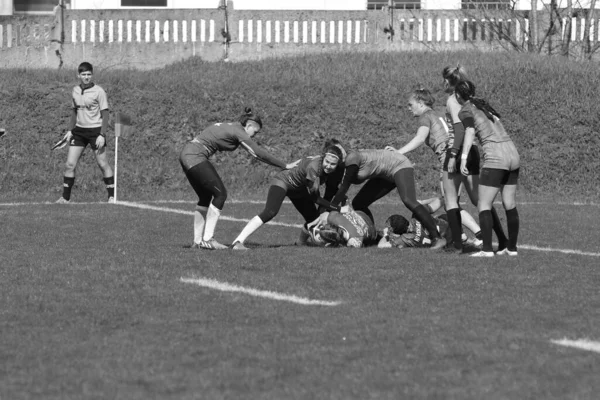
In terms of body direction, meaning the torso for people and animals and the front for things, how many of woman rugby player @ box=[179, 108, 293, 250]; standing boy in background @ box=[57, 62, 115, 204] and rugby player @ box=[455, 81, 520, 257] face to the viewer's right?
1

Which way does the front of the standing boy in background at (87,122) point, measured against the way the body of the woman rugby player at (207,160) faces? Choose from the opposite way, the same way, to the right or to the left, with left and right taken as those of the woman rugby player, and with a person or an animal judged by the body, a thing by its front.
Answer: to the right

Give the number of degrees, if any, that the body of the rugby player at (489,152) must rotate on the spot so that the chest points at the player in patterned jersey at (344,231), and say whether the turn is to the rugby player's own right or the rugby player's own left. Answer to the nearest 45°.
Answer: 0° — they already face them

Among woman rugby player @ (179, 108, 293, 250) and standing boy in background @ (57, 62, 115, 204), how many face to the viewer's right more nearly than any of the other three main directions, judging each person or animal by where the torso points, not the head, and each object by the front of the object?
1

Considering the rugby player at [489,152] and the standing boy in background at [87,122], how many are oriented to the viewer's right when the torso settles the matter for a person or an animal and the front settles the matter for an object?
0

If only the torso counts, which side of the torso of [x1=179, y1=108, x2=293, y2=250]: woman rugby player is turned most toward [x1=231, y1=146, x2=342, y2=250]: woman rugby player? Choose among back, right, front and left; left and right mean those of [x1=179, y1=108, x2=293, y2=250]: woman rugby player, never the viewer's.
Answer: front

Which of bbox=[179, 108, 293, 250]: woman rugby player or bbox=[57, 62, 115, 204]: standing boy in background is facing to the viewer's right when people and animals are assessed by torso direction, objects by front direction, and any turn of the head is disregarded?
the woman rugby player

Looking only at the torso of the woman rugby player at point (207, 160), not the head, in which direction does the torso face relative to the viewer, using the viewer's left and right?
facing to the right of the viewer

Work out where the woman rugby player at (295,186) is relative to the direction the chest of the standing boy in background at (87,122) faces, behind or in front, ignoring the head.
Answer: in front

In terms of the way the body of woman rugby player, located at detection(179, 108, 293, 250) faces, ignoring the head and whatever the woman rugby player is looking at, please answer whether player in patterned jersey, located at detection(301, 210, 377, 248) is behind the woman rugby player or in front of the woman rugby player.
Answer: in front

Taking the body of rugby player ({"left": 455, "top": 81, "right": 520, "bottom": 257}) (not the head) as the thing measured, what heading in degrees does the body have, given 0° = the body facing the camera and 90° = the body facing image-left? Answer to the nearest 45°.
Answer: approximately 135°

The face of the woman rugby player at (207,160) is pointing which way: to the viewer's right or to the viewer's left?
to the viewer's right

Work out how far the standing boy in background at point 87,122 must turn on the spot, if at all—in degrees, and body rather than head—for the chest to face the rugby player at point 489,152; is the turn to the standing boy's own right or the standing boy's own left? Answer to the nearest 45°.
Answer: approximately 45° to the standing boy's own left
